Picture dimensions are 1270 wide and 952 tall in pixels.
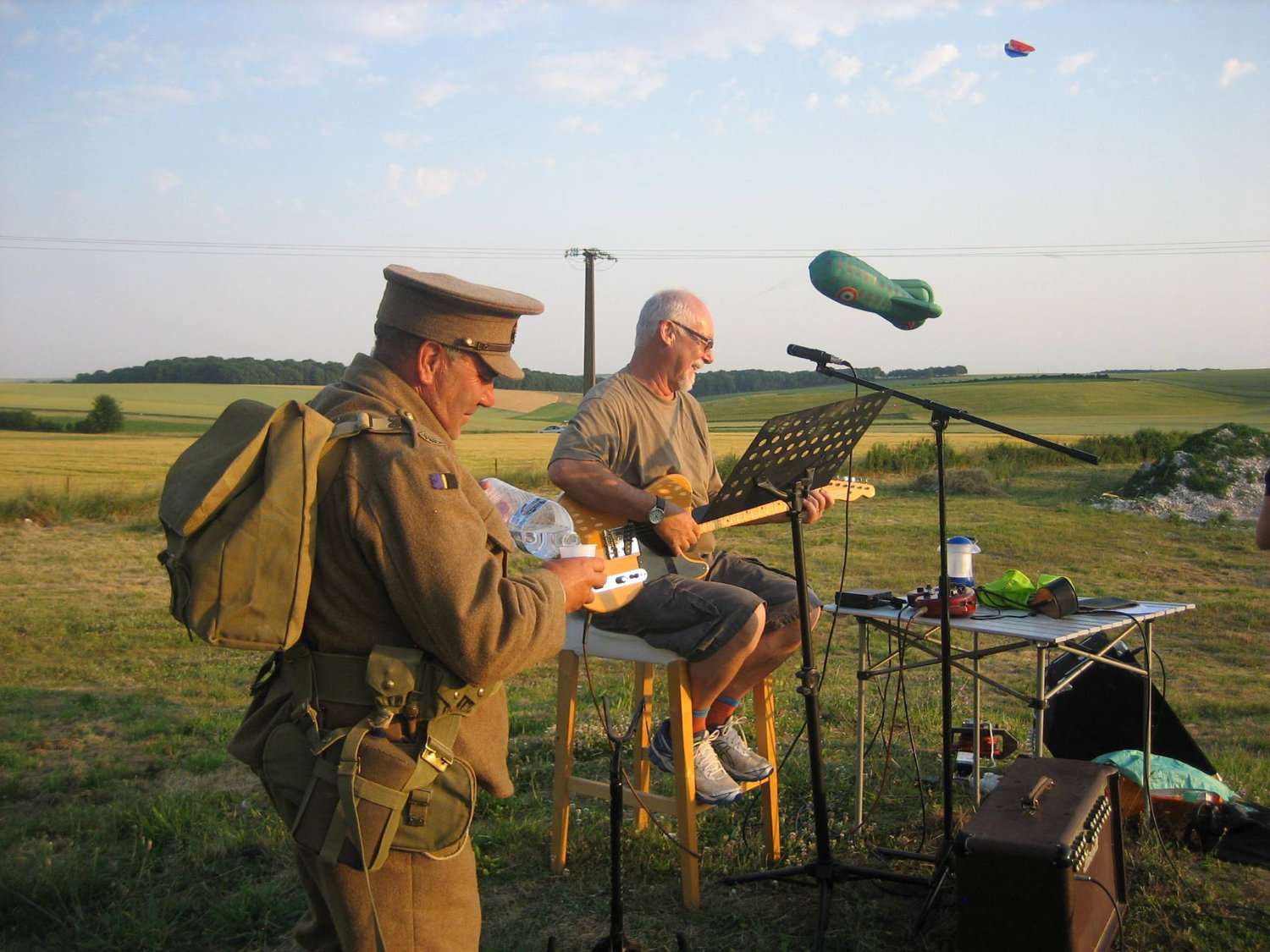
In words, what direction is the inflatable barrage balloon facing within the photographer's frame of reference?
facing to the left of the viewer

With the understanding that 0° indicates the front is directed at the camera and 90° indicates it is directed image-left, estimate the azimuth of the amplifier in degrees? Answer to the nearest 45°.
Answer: approximately 270°

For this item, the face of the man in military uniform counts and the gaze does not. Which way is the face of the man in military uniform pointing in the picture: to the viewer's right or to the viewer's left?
to the viewer's right

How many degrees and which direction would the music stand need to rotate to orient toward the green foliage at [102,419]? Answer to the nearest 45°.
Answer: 0° — it already faces it

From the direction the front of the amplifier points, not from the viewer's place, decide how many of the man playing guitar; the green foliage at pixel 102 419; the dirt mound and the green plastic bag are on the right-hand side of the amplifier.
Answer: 0

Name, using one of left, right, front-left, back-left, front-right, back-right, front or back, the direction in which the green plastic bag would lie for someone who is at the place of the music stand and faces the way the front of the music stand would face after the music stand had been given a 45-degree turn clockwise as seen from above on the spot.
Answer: front-right

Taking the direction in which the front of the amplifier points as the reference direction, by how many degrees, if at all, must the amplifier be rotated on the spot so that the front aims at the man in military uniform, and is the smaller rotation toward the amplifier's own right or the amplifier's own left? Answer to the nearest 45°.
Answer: approximately 135° to the amplifier's own right

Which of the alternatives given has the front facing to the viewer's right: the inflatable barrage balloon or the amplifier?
the amplifier

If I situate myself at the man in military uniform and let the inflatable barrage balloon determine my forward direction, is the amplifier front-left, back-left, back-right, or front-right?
front-right

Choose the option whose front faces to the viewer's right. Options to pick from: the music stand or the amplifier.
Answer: the amplifier

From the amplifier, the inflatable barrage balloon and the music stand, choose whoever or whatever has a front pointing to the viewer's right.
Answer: the amplifier

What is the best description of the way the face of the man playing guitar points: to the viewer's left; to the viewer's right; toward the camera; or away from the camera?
to the viewer's right
